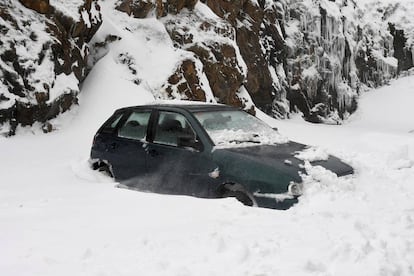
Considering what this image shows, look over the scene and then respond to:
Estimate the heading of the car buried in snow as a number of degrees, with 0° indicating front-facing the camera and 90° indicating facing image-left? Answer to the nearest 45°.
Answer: approximately 315°
